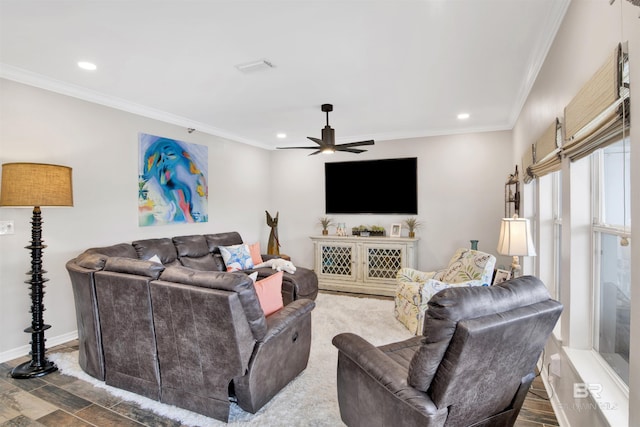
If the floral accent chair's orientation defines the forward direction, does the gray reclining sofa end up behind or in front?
in front

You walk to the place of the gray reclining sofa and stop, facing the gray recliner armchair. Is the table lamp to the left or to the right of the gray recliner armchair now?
left

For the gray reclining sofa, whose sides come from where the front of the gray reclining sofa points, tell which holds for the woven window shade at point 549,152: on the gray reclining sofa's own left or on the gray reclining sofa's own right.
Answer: on the gray reclining sofa's own right

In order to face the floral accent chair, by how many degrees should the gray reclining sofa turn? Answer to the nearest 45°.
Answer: approximately 45° to its right

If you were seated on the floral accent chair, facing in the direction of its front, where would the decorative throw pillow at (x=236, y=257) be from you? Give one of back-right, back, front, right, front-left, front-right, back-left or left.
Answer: front-right

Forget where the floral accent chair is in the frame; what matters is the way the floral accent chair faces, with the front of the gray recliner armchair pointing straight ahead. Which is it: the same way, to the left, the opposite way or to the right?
to the left

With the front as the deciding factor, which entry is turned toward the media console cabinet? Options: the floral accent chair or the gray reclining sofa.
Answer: the gray reclining sofa

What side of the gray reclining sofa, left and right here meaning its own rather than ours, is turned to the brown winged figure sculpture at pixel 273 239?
front

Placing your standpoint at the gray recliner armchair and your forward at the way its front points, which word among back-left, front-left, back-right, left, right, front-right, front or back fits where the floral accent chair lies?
front-right

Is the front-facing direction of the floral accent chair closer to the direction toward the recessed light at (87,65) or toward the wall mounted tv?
the recessed light

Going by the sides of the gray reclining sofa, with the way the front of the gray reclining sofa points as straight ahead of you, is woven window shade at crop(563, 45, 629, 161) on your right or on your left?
on your right

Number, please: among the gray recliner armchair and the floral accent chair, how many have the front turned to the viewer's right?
0

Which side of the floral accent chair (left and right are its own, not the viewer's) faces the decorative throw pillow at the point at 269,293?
front

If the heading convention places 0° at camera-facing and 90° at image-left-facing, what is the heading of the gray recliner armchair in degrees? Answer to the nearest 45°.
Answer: approximately 135°

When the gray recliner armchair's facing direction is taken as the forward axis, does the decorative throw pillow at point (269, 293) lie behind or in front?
in front

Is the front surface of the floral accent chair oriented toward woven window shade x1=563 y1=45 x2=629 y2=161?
no

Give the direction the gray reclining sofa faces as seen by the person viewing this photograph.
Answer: facing away from the viewer and to the right of the viewer

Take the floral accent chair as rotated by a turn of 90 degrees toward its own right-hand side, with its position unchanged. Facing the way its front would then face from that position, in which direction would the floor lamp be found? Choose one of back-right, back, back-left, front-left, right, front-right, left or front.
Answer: left

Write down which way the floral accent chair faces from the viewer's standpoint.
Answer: facing the viewer and to the left of the viewer

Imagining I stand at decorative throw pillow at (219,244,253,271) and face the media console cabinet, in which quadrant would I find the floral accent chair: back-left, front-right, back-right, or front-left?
front-right
